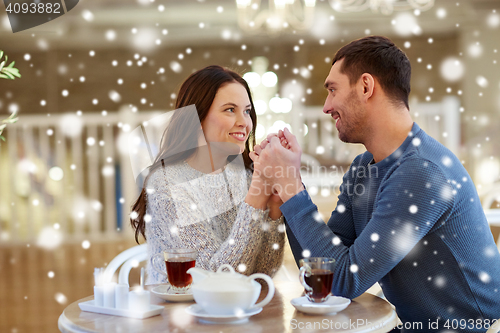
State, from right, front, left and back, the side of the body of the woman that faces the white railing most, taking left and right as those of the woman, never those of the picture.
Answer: back

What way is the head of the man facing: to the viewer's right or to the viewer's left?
to the viewer's left

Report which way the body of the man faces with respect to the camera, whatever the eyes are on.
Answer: to the viewer's left

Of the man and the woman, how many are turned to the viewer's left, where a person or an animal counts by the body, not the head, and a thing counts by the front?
1

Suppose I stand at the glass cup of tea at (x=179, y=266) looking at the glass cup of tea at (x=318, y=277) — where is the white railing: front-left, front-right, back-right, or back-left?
back-left

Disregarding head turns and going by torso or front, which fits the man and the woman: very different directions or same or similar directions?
very different directions
